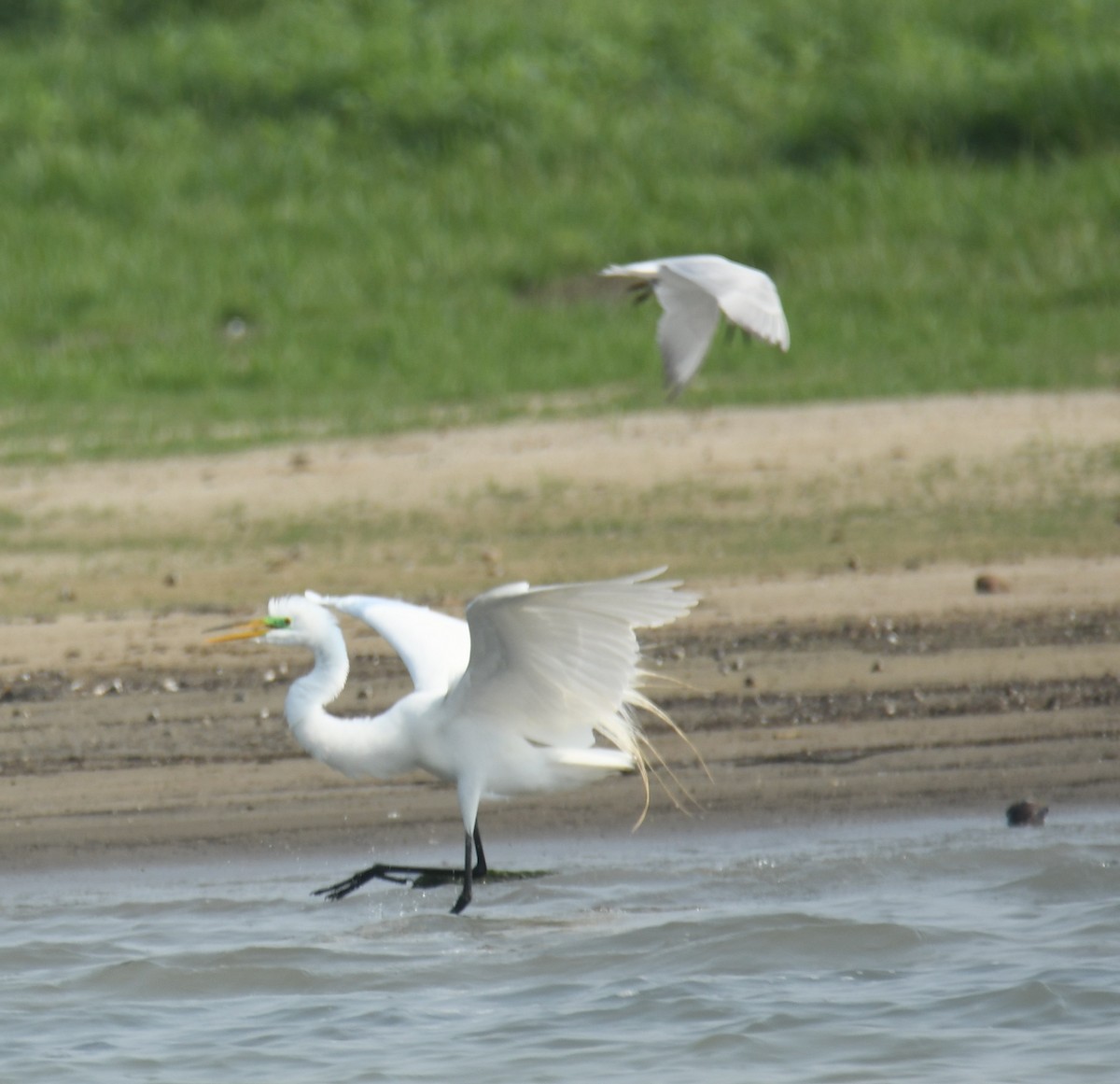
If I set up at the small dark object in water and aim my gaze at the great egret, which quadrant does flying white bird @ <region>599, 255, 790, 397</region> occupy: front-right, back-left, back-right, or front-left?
front-right

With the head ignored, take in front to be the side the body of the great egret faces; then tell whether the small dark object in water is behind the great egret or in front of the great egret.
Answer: behind

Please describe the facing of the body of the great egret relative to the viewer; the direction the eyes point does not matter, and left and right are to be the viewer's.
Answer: facing to the left of the viewer

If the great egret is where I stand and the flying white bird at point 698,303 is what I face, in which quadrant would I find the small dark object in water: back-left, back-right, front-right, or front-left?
front-right

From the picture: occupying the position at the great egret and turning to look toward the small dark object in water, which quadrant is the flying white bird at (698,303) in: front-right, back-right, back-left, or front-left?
front-left
